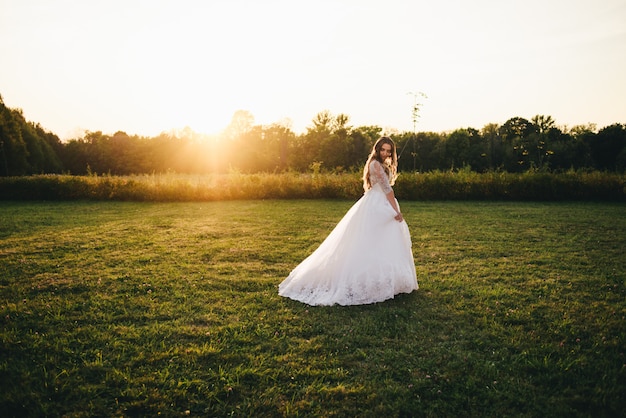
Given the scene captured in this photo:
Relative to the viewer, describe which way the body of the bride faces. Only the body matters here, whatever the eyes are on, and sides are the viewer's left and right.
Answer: facing to the right of the viewer

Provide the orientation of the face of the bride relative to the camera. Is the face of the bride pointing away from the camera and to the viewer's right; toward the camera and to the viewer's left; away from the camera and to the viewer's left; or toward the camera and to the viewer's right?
toward the camera and to the viewer's right

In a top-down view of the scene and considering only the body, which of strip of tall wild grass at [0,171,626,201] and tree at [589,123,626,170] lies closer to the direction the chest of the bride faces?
the tree

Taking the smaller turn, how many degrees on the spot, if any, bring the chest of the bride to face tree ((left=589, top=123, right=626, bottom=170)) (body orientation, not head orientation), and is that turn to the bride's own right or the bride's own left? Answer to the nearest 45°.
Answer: approximately 45° to the bride's own left

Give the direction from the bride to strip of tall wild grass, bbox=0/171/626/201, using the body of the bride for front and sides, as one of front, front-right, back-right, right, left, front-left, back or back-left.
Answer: left
